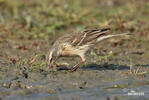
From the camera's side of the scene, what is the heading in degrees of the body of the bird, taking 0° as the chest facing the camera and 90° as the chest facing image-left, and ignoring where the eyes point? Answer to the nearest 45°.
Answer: approximately 90°
